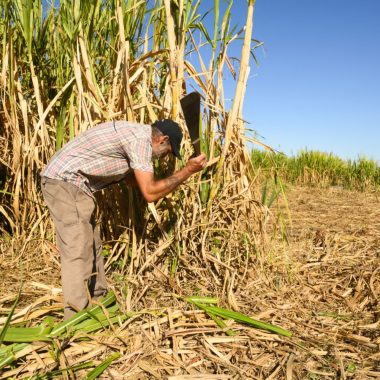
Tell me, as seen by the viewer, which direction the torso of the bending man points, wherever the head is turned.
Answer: to the viewer's right

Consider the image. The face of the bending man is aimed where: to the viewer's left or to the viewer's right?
to the viewer's right

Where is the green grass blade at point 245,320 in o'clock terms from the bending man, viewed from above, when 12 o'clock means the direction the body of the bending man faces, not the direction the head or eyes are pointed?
The green grass blade is roughly at 1 o'clock from the bending man.

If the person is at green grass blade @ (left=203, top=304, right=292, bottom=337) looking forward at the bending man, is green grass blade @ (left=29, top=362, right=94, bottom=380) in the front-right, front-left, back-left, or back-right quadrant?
front-left
